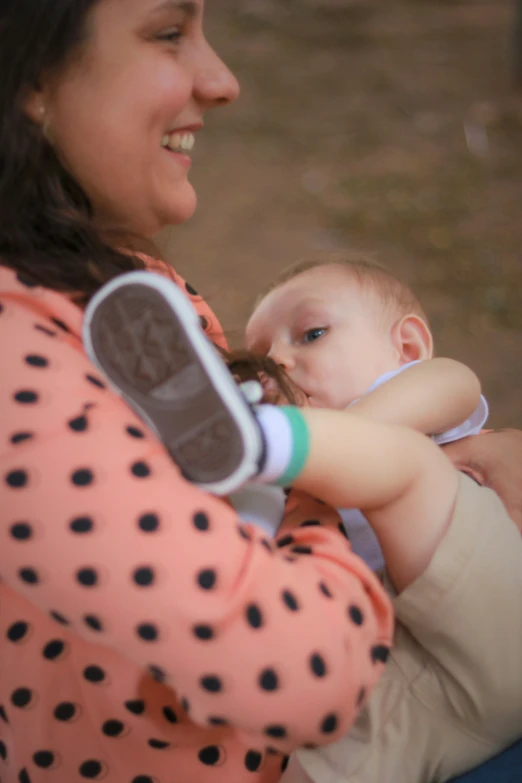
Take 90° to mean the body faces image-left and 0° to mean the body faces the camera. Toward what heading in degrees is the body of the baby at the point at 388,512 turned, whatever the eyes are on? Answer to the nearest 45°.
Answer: approximately 90°

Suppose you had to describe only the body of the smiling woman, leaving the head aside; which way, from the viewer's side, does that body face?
to the viewer's right

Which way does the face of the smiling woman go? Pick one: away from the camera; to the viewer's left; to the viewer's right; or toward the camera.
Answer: to the viewer's right
